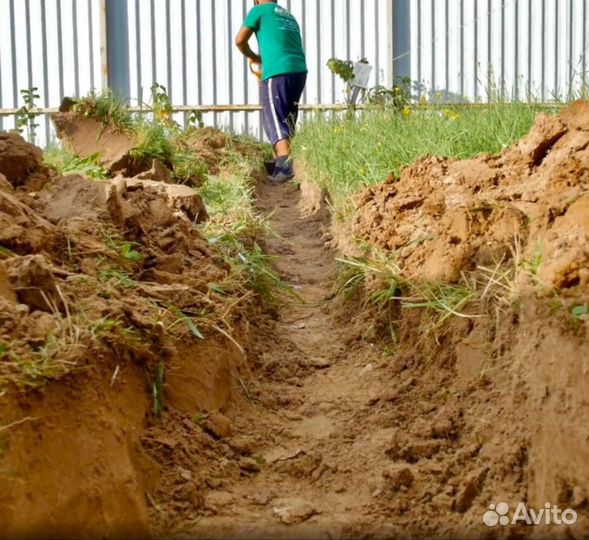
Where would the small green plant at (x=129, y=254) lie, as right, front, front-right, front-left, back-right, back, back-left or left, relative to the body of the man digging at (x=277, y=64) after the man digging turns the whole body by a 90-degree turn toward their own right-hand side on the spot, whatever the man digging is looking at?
back-right

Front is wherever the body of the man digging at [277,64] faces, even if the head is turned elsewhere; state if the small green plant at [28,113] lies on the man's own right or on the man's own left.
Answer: on the man's own left

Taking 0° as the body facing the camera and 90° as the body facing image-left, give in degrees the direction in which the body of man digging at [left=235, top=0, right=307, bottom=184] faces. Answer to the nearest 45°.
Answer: approximately 135°

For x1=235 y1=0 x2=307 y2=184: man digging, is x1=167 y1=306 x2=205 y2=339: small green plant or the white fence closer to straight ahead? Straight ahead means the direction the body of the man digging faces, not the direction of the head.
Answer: the white fence

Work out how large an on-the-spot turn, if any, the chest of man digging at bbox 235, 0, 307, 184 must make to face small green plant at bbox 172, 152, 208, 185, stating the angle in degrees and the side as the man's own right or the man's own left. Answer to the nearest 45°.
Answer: approximately 135° to the man's own left
